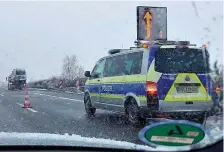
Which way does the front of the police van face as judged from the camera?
facing away from the viewer and to the left of the viewer
